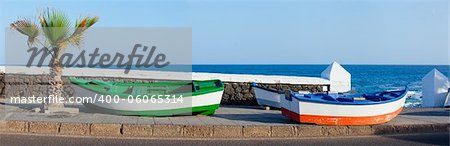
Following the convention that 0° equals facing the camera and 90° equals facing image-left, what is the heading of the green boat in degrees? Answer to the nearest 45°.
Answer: approximately 90°

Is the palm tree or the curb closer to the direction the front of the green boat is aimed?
the palm tree

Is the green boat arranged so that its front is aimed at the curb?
no

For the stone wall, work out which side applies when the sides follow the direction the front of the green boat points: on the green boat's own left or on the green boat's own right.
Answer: on the green boat's own right

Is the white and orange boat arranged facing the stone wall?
no

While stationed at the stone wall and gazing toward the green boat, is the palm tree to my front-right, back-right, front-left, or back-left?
front-right

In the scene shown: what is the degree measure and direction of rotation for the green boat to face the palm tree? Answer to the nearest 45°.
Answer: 0° — it already faces it
